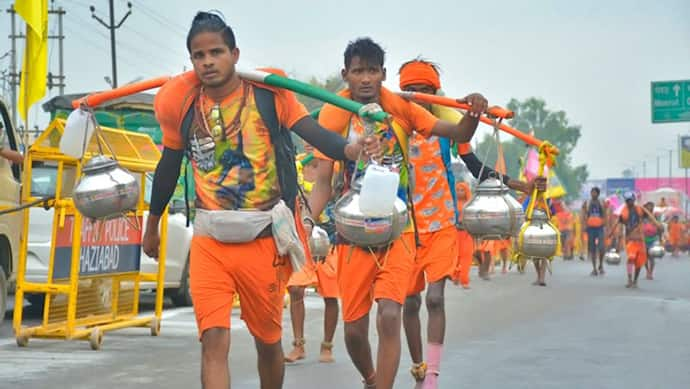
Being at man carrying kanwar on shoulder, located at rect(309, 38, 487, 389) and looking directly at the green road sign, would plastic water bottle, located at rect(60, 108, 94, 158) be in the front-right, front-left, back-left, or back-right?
back-left

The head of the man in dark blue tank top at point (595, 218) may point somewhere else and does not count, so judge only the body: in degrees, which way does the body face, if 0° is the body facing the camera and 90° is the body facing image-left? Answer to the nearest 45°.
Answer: approximately 0°

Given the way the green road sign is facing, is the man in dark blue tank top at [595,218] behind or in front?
in front

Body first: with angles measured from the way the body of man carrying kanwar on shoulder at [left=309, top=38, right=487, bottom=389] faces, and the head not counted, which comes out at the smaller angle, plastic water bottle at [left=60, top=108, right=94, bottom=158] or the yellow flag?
the plastic water bottle

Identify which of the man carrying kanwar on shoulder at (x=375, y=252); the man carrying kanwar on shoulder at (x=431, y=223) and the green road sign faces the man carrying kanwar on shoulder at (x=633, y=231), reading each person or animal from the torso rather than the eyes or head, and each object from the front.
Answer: the green road sign

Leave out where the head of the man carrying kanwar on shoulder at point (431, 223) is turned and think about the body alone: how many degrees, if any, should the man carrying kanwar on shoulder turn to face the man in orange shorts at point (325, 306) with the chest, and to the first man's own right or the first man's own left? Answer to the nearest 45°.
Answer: approximately 135° to the first man's own right

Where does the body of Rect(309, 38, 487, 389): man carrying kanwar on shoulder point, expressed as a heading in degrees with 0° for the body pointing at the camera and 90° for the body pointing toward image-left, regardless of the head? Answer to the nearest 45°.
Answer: approximately 0°

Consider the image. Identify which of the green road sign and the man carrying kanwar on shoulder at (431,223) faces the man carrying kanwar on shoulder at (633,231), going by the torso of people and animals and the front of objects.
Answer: the green road sign
